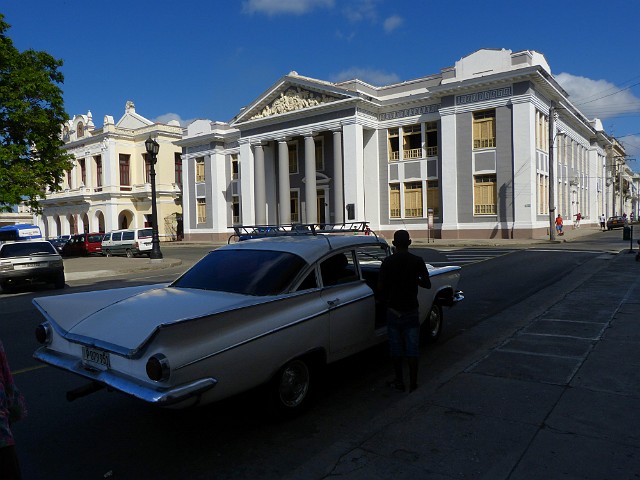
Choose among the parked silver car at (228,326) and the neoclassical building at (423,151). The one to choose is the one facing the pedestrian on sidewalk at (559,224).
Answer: the parked silver car

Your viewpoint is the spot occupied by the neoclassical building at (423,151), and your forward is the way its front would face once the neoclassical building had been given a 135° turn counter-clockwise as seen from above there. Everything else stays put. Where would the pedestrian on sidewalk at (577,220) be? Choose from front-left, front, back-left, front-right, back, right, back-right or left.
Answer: front-left

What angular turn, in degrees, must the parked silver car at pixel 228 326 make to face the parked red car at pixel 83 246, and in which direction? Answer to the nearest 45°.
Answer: approximately 45° to its left

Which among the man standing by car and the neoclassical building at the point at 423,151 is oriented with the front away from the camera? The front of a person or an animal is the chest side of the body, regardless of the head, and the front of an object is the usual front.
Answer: the man standing by car

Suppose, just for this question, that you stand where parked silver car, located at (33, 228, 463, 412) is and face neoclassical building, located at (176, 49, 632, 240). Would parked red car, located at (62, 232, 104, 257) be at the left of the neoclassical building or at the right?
left

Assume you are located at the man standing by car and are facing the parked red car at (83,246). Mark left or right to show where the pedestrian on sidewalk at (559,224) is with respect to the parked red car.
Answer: right

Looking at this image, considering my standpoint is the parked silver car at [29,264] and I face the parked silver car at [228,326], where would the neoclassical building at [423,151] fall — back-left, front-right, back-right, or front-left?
back-left

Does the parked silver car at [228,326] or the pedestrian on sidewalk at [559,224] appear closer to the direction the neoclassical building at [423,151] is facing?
the parked silver car

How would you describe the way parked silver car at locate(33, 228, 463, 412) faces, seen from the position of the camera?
facing away from the viewer and to the right of the viewer

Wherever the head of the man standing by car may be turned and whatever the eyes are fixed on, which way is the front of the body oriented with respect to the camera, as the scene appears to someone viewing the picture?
away from the camera

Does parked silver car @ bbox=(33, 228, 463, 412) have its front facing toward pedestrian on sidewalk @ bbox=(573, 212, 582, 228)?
yes

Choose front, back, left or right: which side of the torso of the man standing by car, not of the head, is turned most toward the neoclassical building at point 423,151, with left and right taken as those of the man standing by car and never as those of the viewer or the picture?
front

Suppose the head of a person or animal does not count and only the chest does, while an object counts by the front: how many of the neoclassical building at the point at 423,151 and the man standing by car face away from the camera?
1
